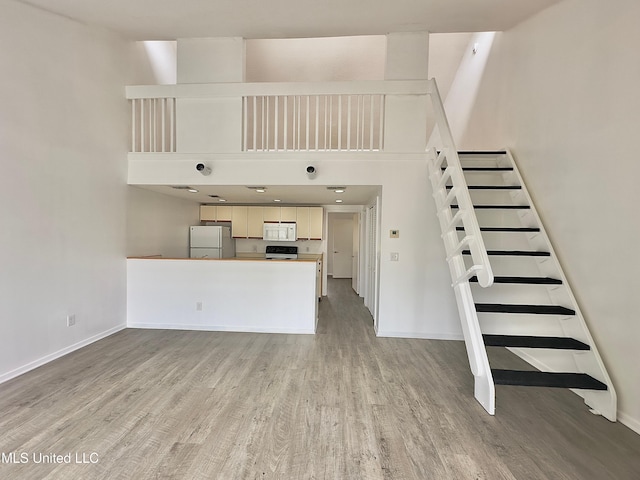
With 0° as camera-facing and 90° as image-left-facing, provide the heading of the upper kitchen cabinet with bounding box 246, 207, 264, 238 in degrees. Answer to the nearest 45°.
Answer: approximately 0°

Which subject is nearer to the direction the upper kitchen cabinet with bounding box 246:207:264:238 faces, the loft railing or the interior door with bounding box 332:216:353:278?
the loft railing

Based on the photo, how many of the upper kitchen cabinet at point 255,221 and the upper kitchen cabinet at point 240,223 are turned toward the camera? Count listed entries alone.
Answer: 2

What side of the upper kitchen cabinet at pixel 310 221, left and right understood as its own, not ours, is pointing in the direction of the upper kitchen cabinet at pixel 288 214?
right

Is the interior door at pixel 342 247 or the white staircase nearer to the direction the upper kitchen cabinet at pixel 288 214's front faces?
the white staircase

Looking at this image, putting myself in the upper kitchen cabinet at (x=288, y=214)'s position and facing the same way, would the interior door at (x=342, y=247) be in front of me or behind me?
behind
